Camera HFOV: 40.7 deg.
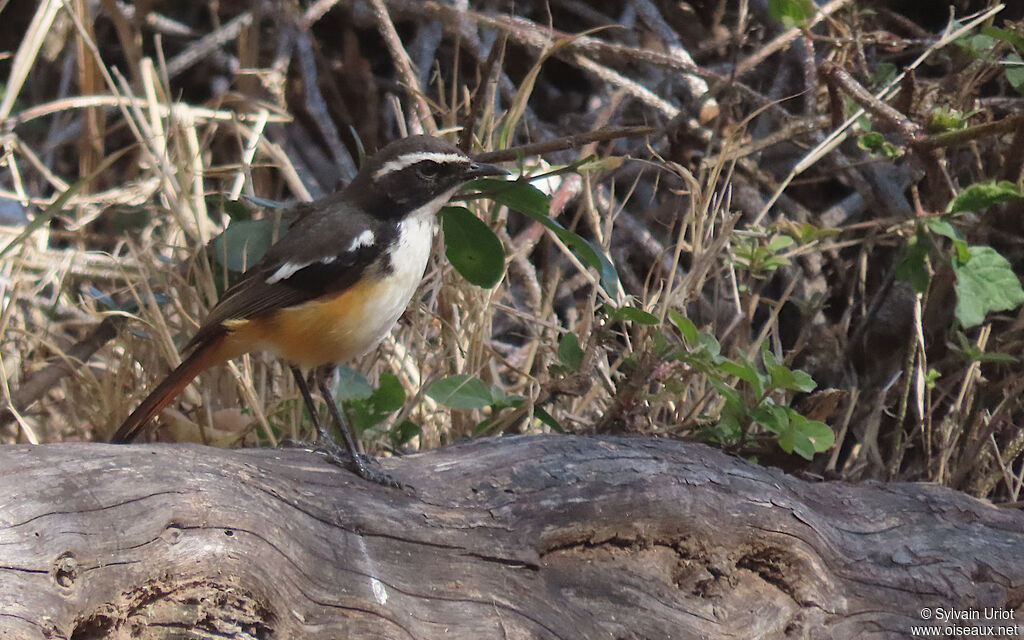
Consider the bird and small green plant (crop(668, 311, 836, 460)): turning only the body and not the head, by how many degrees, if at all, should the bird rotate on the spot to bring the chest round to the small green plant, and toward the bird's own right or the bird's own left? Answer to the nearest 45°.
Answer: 0° — it already faces it

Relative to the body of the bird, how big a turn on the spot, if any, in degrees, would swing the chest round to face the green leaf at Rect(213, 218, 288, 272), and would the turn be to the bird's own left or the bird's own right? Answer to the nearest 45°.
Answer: approximately 135° to the bird's own left

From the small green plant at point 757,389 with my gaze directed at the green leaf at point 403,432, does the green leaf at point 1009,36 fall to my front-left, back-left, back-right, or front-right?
back-right

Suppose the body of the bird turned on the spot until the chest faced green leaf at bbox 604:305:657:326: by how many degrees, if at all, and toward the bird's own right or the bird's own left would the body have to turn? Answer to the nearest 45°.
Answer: approximately 45° to the bird's own left

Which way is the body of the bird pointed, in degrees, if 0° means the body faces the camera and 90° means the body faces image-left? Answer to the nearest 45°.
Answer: approximately 270°

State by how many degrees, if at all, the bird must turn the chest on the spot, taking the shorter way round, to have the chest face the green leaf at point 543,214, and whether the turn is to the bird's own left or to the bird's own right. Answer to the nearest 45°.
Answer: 0° — it already faces it
